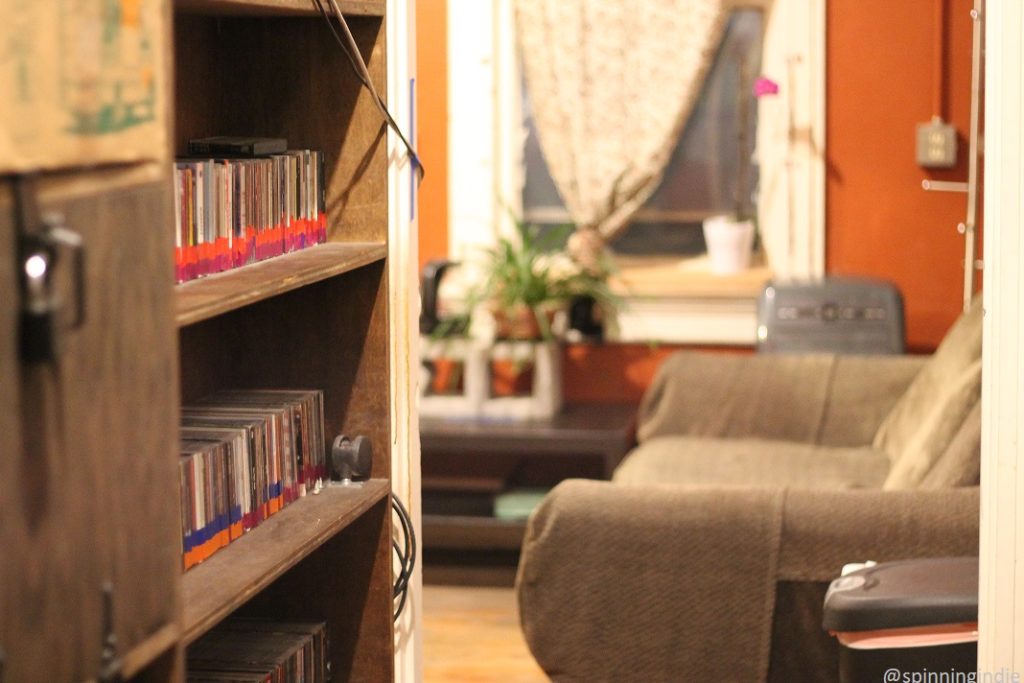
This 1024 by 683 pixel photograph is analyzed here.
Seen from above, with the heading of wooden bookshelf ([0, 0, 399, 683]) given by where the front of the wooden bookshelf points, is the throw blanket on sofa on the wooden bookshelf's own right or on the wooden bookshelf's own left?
on the wooden bookshelf's own left

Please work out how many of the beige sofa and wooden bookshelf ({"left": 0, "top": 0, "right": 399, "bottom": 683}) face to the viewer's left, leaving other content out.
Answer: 1

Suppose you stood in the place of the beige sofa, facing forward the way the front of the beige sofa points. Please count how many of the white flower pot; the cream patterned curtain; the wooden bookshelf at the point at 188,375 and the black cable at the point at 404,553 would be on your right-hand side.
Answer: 2

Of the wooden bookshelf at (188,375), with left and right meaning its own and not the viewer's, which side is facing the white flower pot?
left

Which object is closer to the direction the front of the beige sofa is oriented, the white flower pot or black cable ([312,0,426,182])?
the black cable

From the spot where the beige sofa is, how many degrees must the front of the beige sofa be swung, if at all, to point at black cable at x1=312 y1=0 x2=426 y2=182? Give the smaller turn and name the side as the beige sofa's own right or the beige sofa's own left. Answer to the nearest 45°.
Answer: approximately 45° to the beige sofa's own left

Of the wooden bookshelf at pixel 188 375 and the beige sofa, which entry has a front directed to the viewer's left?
the beige sofa

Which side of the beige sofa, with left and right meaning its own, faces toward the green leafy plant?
right

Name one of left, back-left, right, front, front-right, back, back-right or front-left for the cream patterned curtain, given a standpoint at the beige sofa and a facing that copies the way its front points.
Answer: right

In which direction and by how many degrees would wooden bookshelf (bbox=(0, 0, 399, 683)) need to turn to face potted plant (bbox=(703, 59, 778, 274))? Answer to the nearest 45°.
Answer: approximately 90° to its left

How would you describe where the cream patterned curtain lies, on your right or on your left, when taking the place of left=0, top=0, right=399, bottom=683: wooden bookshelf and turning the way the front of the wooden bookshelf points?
on your left

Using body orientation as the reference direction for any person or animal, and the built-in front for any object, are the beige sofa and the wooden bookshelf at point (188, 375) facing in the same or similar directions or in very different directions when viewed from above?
very different directions

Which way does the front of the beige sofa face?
to the viewer's left
